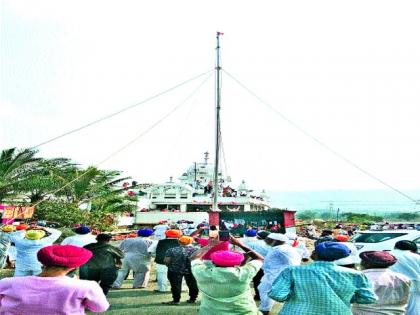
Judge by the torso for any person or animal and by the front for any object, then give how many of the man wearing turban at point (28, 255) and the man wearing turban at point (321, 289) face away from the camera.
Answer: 2

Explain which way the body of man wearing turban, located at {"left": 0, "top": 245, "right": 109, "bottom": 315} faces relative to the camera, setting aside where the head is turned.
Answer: away from the camera

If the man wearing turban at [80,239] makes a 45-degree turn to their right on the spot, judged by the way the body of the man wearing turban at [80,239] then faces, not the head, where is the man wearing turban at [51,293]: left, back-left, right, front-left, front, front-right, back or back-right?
back-right

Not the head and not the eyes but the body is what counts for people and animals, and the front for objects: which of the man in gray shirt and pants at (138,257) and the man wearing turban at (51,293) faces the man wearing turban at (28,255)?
the man wearing turban at (51,293)

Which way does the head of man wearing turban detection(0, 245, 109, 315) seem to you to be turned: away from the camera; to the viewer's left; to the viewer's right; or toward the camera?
away from the camera

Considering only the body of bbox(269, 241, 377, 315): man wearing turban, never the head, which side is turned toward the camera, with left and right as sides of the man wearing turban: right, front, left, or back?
back

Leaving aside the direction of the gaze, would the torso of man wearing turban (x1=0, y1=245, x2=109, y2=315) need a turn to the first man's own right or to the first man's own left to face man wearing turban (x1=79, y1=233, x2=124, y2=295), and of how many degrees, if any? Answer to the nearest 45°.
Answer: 0° — they already face them

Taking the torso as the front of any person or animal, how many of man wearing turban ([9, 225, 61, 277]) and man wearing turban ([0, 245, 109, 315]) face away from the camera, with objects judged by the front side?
2

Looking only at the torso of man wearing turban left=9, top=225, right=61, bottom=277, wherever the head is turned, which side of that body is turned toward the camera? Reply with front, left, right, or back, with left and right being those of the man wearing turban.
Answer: back
